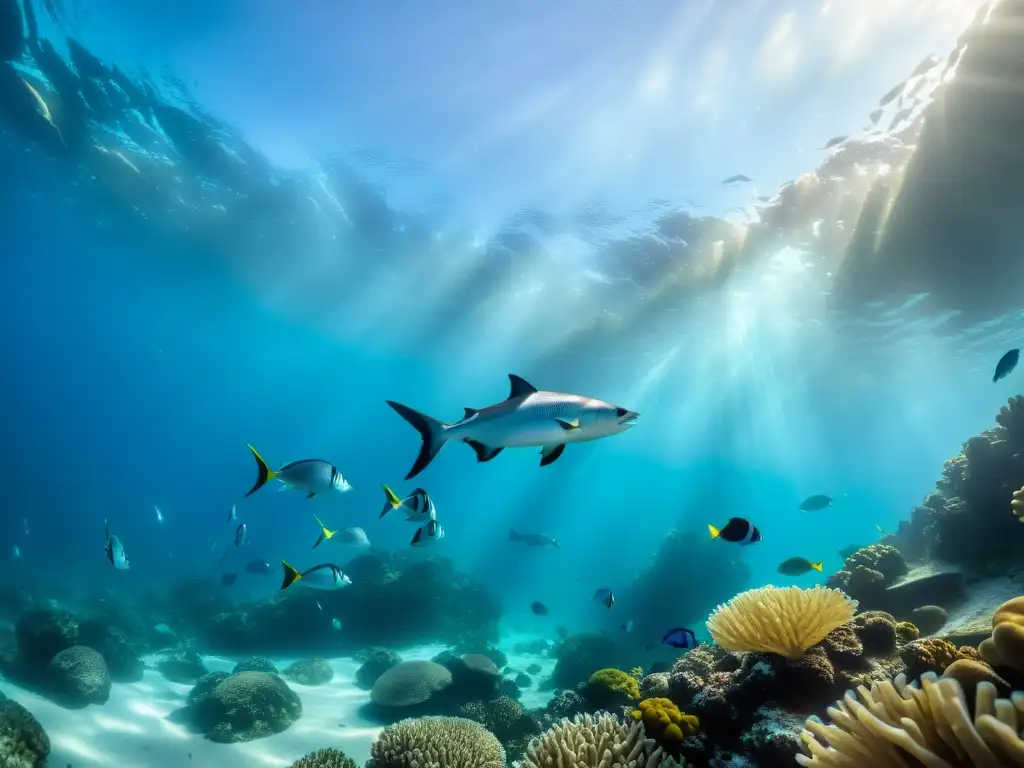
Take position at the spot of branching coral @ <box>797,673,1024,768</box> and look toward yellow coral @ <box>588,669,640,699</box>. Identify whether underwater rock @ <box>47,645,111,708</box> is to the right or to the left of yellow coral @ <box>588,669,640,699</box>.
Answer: left

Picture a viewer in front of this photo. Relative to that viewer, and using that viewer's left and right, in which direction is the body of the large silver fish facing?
facing to the right of the viewer

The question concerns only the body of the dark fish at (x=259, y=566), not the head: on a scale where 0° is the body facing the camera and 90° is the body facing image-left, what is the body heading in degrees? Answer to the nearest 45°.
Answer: approximately 270°

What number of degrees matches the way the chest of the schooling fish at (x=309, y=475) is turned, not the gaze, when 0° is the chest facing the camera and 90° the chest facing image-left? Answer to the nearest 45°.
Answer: approximately 270°

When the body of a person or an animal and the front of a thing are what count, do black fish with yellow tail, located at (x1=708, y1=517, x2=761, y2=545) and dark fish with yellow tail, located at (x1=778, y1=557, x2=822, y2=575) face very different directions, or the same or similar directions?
very different directions

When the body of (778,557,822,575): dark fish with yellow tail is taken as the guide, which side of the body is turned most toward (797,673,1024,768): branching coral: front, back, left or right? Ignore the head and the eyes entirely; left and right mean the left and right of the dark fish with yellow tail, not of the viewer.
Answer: left

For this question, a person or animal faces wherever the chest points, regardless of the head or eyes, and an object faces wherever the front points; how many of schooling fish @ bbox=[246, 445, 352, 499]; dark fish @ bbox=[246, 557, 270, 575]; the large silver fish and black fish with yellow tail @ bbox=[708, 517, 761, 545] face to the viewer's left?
0

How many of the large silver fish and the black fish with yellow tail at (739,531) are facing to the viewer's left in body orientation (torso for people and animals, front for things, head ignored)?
0

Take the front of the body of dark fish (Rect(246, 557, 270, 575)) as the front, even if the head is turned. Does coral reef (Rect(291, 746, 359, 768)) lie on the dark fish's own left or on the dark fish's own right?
on the dark fish's own right

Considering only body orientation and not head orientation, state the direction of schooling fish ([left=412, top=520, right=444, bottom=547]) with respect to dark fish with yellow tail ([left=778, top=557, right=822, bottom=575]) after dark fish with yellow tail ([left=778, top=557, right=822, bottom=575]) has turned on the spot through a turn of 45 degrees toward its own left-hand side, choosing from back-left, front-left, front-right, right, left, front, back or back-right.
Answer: front

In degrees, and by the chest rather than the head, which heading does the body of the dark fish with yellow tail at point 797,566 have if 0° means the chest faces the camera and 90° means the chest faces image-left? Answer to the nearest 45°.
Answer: approximately 90°
